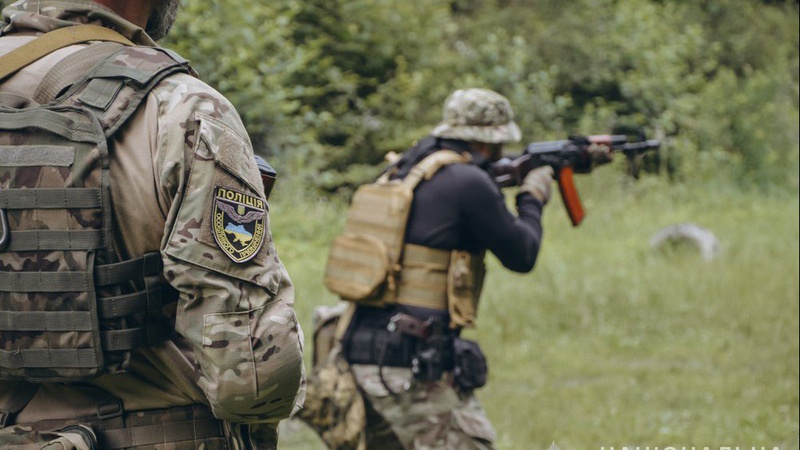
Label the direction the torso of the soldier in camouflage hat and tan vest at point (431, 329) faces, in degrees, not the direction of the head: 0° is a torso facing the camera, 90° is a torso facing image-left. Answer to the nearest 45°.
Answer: approximately 270°

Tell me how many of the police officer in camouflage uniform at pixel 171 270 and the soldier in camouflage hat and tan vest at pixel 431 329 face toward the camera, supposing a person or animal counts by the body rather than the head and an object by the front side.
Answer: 0

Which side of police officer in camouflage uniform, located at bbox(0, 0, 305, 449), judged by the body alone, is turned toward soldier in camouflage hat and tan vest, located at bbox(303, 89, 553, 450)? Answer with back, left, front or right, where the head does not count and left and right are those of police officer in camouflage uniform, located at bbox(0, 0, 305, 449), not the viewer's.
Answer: front

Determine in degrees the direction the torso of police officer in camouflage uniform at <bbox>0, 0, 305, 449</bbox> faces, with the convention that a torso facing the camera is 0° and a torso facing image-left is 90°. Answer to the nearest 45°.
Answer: approximately 225°

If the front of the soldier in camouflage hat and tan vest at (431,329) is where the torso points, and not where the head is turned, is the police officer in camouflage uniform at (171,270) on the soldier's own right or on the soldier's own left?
on the soldier's own right

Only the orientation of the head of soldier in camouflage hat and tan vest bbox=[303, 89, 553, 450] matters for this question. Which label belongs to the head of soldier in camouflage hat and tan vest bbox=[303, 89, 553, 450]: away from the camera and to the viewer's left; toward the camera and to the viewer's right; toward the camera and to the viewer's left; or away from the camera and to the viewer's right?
away from the camera and to the viewer's right
